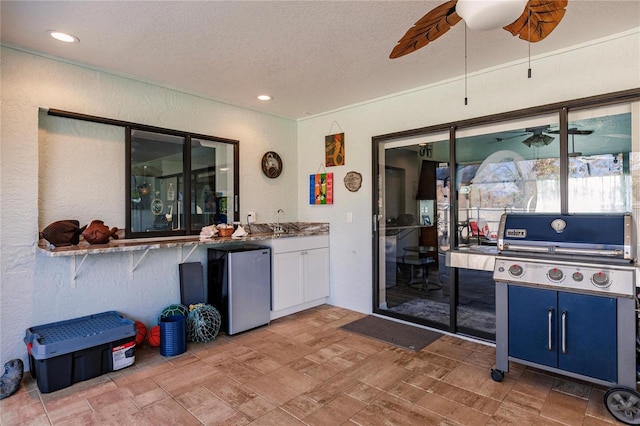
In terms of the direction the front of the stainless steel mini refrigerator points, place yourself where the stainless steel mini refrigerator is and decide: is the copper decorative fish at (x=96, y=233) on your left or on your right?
on your right

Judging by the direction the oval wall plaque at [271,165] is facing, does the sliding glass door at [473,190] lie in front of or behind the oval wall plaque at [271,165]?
in front

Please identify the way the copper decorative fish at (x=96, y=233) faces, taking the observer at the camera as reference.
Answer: facing to the left of the viewer

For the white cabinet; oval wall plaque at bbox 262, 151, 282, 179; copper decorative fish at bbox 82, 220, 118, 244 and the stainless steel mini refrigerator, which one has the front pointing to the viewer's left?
the copper decorative fish

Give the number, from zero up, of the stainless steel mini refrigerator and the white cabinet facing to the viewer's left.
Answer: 0

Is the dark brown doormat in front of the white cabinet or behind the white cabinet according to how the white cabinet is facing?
in front

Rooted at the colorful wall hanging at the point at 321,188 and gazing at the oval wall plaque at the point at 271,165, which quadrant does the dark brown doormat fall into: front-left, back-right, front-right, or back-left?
back-left

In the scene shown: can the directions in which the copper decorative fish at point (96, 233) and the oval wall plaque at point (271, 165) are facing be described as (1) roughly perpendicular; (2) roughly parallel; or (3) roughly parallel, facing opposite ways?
roughly perpendicular

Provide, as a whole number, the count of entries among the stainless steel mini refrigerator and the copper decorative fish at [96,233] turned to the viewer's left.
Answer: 1

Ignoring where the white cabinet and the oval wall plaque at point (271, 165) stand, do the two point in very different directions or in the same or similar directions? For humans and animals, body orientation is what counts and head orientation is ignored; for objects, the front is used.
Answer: same or similar directions

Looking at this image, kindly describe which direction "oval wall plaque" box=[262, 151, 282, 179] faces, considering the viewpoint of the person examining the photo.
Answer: facing the viewer and to the right of the viewer

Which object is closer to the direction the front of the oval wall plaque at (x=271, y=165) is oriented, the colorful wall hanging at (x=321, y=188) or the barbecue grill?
the barbecue grill

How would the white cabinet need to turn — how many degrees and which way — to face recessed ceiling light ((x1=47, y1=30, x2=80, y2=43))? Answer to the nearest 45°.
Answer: approximately 90° to its right
